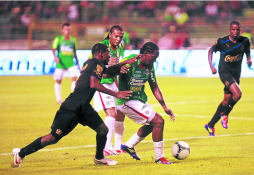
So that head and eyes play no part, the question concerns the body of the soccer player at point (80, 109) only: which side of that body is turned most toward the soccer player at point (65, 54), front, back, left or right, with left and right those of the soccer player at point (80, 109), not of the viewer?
left

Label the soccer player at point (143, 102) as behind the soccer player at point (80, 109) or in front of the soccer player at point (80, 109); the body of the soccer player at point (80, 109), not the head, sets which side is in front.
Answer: in front

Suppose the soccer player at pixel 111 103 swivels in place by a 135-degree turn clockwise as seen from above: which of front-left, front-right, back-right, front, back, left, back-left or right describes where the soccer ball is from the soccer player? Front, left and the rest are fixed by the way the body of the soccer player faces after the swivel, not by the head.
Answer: back-left

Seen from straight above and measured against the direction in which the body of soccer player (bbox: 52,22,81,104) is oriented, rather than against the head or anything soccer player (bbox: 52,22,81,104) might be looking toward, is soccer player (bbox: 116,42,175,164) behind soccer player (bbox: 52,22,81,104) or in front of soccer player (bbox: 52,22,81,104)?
in front

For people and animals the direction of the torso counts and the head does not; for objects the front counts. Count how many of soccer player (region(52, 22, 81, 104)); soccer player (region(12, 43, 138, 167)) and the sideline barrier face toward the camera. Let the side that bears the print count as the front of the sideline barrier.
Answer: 2

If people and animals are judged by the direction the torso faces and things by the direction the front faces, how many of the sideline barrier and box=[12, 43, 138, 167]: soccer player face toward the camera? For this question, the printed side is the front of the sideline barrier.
1

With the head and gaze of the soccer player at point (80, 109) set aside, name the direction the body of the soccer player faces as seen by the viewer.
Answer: to the viewer's right

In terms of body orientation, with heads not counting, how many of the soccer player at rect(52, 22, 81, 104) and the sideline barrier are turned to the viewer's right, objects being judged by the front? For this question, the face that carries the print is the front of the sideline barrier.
0

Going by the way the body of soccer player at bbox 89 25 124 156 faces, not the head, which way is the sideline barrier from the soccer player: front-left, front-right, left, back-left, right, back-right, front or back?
back-left

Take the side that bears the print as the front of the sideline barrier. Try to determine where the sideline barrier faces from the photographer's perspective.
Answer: facing the viewer

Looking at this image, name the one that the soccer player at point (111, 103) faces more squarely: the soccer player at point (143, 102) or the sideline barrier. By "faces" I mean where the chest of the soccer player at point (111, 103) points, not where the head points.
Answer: the soccer player

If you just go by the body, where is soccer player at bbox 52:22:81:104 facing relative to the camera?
toward the camera

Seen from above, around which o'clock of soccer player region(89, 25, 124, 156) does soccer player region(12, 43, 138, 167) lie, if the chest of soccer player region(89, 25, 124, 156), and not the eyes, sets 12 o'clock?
soccer player region(12, 43, 138, 167) is roughly at 2 o'clock from soccer player region(89, 25, 124, 156).

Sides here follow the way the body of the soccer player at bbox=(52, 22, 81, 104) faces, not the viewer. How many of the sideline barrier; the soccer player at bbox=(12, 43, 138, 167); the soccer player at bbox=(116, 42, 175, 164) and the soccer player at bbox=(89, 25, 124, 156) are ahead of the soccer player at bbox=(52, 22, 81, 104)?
3

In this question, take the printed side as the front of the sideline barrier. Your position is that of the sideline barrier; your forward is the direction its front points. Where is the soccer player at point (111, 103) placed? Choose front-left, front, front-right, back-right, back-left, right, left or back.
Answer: front

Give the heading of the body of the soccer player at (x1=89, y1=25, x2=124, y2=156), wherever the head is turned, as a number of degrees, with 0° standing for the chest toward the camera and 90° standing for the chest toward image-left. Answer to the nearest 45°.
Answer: approximately 315°
